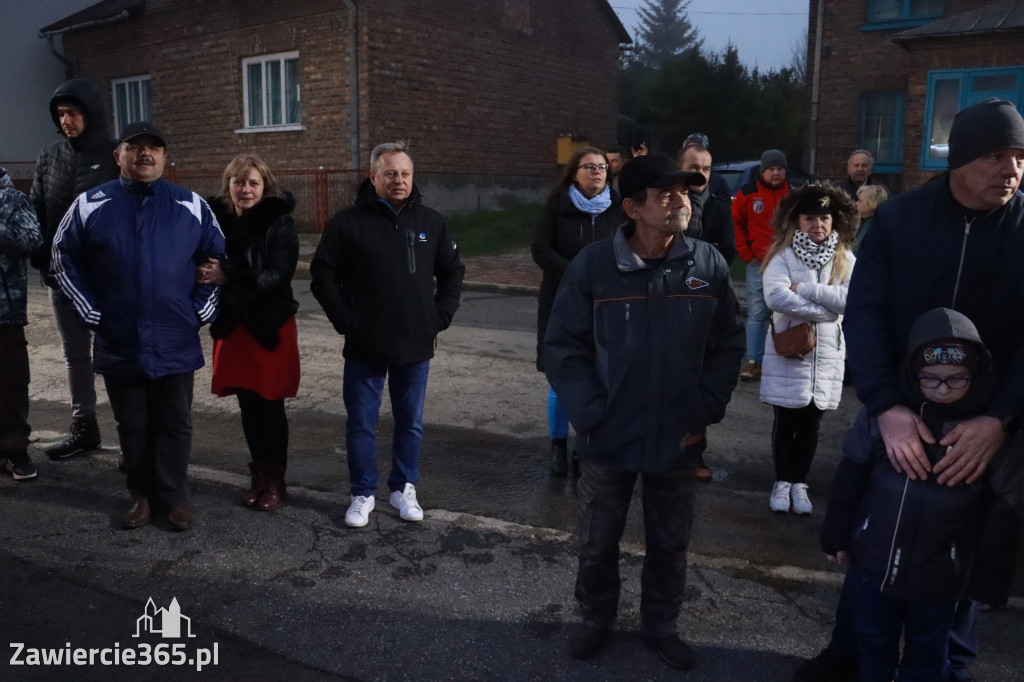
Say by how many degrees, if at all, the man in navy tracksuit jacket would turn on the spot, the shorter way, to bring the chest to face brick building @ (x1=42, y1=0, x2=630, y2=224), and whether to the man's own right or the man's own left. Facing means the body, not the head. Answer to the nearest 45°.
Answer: approximately 180°

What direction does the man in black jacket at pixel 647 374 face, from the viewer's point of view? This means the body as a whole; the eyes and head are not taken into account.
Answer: toward the camera

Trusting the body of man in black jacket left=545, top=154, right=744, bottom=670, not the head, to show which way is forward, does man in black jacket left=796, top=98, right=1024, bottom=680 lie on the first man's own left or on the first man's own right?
on the first man's own left

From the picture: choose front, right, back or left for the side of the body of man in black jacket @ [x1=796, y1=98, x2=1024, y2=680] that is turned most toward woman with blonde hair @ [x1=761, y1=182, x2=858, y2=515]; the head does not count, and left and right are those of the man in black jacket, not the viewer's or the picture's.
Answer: back

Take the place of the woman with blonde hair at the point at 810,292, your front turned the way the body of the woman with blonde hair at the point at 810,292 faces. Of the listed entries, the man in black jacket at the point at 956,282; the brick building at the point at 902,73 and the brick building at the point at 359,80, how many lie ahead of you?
1

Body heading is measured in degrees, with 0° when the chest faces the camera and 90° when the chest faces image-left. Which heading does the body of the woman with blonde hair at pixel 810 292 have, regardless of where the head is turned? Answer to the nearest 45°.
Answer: approximately 0°

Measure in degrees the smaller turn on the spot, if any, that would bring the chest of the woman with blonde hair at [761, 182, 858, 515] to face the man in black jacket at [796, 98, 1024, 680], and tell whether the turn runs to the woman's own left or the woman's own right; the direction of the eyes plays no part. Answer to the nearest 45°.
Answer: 0° — they already face them

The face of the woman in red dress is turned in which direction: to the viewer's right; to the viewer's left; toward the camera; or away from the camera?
toward the camera

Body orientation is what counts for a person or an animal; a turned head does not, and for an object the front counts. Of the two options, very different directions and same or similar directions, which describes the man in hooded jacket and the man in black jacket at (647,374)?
same or similar directions

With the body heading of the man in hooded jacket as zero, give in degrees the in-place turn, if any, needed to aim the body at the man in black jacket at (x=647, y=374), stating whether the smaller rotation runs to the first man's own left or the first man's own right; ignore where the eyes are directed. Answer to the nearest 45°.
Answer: approximately 90° to the first man's own left

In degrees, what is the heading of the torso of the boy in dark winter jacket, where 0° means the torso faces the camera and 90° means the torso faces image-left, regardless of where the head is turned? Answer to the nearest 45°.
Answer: approximately 0°

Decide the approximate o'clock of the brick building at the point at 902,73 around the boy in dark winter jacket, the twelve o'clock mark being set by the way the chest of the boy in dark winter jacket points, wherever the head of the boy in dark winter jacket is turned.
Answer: The brick building is roughly at 6 o'clock from the boy in dark winter jacket.

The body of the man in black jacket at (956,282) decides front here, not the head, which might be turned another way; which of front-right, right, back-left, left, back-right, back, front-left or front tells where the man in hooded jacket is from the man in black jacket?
right

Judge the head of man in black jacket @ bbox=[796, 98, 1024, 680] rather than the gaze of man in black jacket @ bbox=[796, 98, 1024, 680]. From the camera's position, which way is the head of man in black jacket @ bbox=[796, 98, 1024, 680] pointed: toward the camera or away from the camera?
toward the camera

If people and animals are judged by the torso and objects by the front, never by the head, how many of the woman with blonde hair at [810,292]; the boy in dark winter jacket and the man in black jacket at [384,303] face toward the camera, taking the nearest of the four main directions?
3

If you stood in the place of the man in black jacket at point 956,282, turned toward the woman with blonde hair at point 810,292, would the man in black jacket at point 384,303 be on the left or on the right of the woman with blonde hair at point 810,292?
left

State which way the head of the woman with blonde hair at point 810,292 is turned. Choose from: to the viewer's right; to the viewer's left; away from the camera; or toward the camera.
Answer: toward the camera

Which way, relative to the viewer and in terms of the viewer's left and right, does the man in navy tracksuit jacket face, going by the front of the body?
facing the viewer

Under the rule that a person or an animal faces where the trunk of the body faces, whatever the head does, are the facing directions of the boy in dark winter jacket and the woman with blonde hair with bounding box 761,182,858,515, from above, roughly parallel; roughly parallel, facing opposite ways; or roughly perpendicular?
roughly parallel
